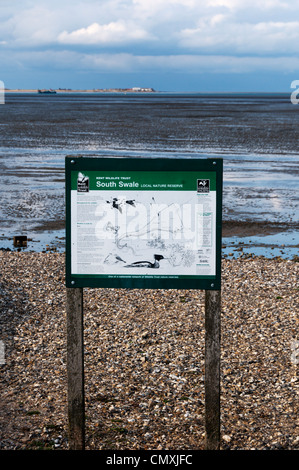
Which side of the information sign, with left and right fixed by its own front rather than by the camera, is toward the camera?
front
